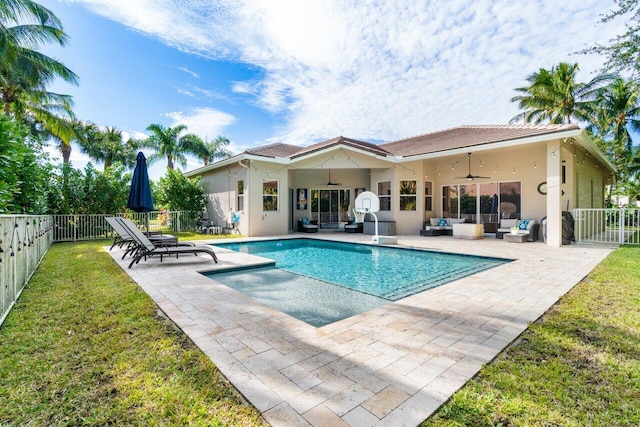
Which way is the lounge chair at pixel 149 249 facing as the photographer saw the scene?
facing to the right of the viewer

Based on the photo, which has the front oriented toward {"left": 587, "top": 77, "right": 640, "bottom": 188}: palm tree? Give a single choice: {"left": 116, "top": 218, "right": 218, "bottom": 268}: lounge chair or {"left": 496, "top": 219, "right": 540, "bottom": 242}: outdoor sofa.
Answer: the lounge chair

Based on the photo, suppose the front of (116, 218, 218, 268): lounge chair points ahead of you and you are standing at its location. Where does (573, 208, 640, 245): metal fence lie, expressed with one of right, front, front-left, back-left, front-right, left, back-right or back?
front

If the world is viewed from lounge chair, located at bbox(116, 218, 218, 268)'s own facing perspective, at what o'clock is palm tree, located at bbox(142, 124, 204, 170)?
The palm tree is roughly at 9 o'clock from the lounge chair.

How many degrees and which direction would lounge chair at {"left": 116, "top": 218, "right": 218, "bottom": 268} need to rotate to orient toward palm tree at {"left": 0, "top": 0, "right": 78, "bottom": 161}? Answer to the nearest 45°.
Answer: approximately 135° to its left

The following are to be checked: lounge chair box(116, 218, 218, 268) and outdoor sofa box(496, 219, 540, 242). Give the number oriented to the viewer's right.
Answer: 1

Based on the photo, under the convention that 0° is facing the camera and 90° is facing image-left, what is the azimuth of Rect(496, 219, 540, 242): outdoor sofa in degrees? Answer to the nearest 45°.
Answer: approximately 45°

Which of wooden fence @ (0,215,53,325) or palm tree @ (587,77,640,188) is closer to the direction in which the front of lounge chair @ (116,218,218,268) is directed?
the palm tree

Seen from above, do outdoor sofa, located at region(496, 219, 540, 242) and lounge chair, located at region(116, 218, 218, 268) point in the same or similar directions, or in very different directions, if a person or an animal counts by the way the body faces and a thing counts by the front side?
very different directions

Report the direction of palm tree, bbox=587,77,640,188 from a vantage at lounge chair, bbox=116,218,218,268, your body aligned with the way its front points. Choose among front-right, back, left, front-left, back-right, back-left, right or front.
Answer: front

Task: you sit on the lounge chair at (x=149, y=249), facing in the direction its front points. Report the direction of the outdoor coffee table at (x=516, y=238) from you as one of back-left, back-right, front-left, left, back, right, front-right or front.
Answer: front

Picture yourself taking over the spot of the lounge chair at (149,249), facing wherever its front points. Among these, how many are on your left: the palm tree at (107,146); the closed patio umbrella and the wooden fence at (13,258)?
2

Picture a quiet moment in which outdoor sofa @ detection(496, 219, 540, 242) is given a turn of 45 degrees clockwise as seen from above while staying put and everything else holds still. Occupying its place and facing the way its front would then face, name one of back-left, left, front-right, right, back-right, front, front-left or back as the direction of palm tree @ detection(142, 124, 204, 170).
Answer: front

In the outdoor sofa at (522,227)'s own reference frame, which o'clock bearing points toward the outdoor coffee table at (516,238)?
The outdoor coffee table is roughly at 11 o'clock from the outdoor sofa.
